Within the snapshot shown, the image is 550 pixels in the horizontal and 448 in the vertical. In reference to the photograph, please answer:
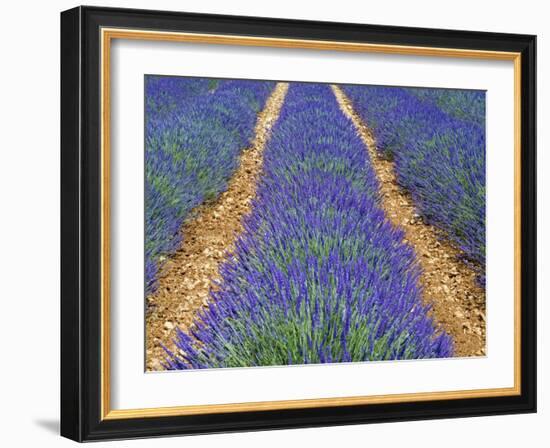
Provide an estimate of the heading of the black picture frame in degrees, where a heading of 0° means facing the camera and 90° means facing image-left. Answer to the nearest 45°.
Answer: approximately 315°
